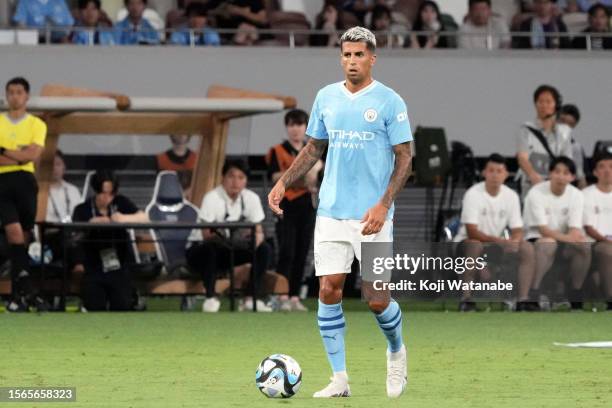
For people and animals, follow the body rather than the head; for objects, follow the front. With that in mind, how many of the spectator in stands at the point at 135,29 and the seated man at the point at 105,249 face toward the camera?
2

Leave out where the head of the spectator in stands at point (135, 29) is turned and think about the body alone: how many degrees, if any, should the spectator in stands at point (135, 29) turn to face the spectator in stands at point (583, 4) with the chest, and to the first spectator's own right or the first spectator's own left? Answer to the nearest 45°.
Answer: approximately 90° to the first spectator's own left

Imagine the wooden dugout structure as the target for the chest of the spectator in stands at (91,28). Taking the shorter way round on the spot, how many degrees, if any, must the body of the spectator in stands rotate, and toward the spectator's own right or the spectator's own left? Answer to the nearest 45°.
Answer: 0° — they already face it

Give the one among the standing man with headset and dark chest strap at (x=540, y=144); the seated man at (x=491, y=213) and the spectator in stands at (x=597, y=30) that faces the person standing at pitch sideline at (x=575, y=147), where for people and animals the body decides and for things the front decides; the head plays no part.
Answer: the spectator in stands at (x=597, y=30)

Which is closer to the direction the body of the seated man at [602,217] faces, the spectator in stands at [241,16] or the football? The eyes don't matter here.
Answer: the football

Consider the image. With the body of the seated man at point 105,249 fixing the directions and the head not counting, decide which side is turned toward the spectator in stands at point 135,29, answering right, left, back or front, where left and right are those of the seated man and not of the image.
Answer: back
